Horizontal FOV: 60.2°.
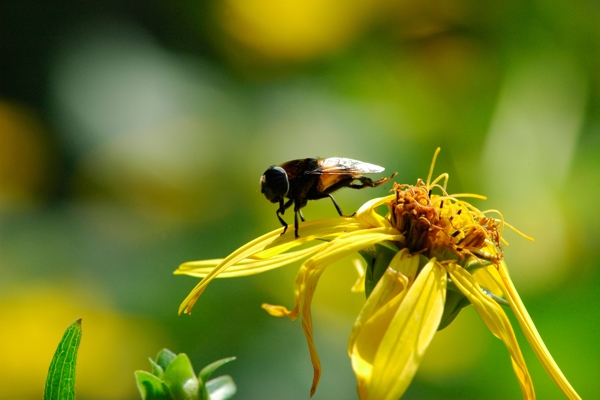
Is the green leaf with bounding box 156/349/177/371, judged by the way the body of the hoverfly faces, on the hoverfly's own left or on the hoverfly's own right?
on the hoverfly's own left

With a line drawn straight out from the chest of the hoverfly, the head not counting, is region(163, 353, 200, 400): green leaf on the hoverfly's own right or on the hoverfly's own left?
on the hoverfly's own left

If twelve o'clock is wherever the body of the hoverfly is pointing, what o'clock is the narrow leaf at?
The narrow leaf is roughly at 10 o'clock from the hoverfly.

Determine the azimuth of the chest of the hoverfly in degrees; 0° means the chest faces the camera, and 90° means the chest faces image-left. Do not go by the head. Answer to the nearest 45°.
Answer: approximately 90°

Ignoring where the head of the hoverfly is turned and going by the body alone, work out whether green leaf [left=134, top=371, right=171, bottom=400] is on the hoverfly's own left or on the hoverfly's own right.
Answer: on the hoverfly's own left

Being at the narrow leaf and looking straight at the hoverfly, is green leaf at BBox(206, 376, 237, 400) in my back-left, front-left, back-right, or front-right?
front-right
